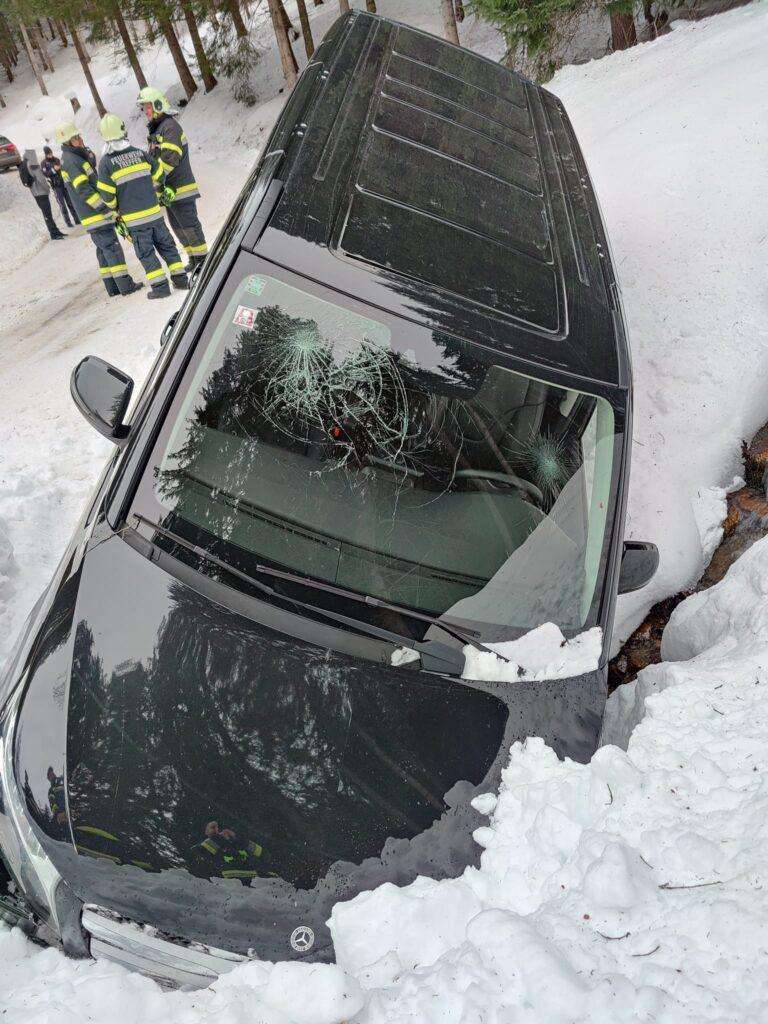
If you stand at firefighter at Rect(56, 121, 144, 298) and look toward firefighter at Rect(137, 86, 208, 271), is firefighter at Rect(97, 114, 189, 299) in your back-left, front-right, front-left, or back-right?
front-right

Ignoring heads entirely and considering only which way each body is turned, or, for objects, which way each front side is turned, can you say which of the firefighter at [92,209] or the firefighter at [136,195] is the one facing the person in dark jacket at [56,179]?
the firefighter at [136,195]

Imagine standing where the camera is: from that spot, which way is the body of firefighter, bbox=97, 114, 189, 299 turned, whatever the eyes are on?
away from the camera

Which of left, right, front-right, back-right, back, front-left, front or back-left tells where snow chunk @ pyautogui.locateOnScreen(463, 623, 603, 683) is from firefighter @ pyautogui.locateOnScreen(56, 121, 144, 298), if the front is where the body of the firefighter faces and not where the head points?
right

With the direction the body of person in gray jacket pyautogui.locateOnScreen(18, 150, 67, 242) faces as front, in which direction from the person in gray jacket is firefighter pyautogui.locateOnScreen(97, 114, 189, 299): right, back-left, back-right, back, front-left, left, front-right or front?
right

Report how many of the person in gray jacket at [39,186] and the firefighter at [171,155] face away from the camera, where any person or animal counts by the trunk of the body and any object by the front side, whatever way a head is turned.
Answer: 0

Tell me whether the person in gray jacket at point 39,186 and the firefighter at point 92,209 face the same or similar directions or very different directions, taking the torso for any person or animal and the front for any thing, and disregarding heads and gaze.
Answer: same or similar directions

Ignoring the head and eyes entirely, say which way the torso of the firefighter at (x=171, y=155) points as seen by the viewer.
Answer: to the viewer's left

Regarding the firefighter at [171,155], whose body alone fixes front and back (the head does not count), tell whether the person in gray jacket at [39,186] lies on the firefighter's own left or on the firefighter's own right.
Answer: on the firefighter's own right

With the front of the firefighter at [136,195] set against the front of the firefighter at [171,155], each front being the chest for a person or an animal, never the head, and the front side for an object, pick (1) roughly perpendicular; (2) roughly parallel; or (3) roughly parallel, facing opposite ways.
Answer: roughly perpendicular

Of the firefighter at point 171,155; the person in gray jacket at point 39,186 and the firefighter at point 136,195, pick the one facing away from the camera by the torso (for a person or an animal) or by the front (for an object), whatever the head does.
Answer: the firefighter at point 136,195

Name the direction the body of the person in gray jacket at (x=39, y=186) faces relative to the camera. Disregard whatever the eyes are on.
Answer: to the viewer's right

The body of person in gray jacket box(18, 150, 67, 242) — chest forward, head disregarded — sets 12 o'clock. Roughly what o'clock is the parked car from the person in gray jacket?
The parked car is roughly at 9 o'clock from the person in gray jacket.

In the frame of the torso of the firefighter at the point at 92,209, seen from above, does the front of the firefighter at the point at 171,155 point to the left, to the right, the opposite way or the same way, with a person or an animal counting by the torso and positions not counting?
the opposite way
